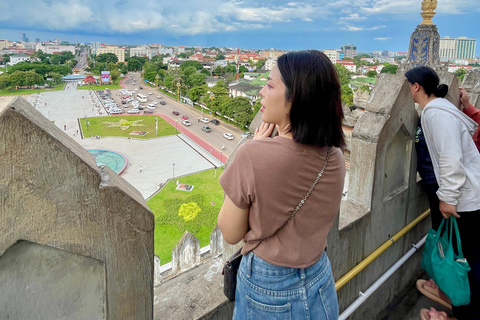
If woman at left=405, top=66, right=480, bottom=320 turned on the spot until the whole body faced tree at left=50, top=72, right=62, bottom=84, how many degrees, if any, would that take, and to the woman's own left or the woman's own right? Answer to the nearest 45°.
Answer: approximately 45° to the woman's own right

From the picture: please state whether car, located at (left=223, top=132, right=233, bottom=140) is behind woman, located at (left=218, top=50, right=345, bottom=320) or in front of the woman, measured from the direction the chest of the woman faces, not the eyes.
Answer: in front

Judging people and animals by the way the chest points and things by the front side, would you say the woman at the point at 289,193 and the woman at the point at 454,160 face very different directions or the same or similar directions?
same or similar directions

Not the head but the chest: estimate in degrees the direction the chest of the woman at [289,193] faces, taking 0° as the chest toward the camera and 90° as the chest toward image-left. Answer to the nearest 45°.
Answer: approximately 135°

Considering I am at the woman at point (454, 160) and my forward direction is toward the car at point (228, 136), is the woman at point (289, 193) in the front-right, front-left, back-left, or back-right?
back-left

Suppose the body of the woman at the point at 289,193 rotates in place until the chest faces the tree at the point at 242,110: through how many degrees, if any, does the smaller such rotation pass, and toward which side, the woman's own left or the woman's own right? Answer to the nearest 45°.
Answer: approximately 45° to the woman's own right

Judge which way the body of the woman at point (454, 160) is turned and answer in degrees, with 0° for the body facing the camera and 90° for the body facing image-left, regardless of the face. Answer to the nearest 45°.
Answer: approximately 90°

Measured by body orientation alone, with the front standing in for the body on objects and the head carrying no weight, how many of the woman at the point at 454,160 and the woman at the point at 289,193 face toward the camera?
0

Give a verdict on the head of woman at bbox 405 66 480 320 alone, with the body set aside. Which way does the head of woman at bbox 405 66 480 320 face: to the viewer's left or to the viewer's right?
to the viewer's left

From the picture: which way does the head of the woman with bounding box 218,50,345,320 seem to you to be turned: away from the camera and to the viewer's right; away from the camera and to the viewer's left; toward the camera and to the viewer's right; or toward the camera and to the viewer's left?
away from the camera and to the viewer's left

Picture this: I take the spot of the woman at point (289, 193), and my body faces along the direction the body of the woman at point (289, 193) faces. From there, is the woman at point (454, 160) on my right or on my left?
on my right
